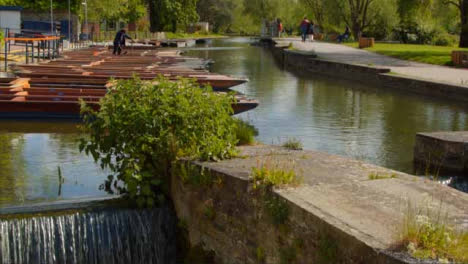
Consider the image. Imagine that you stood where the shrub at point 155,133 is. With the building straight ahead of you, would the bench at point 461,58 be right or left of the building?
right
